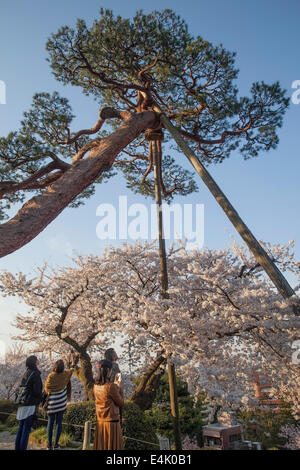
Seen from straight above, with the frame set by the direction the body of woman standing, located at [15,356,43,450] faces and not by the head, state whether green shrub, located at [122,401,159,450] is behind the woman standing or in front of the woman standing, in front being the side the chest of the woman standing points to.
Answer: in front

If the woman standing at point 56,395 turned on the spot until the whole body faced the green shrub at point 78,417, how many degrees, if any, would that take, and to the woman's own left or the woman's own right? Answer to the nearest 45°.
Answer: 0° — they already face it

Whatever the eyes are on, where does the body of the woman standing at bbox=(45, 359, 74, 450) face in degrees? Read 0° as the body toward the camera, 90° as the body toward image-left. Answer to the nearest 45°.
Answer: approximately 180°

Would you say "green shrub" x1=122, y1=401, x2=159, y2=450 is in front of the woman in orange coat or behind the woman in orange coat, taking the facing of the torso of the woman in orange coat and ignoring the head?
in front

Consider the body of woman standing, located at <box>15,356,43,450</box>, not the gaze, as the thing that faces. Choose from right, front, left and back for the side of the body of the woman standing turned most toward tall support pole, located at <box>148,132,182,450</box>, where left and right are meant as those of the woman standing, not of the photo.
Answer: front

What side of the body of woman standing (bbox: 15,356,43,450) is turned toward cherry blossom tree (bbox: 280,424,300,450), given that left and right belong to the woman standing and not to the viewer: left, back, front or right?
front

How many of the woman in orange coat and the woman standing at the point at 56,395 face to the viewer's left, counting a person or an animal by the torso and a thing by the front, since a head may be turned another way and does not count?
0

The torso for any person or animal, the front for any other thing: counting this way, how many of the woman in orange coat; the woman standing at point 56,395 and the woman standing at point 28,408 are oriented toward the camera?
0

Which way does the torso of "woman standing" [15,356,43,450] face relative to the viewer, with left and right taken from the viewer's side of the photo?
facing away from the viewer and to the right of the viewer

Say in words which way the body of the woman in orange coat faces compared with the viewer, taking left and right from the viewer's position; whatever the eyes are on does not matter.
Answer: facing away from the viewer and to the right of the viewer
